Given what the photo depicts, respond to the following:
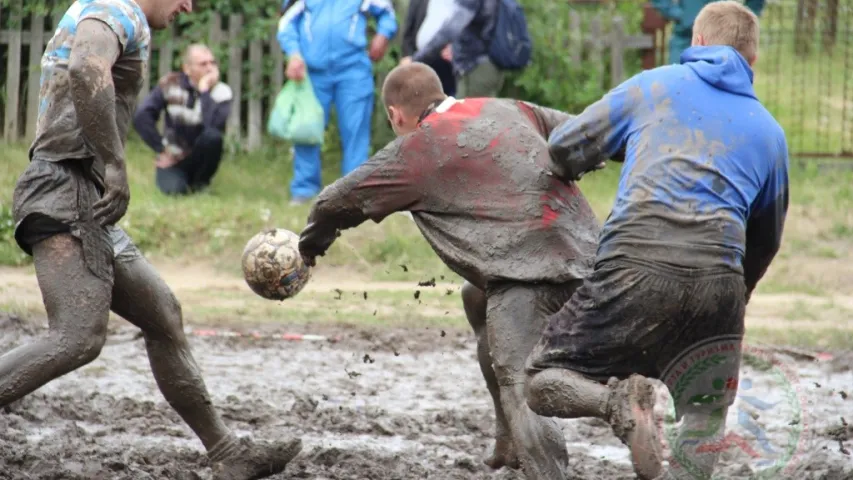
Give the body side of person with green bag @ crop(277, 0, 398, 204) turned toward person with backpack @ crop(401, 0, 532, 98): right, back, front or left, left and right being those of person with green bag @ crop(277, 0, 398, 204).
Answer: left

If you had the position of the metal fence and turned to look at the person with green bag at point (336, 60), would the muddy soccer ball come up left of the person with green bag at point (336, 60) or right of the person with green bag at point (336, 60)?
left

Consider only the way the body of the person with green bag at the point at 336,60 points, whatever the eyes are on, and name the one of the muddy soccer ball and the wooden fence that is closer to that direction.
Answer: the muddy soccer ball

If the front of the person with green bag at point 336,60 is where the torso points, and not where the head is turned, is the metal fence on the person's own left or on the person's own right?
on the person's own left

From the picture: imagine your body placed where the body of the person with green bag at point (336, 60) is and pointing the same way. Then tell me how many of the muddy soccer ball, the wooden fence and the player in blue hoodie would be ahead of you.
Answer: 2

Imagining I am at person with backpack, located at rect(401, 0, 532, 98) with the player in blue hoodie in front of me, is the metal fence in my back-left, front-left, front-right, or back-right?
back-left

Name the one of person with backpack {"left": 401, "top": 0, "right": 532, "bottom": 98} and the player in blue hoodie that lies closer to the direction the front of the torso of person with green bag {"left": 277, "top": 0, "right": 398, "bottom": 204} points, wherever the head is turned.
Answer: the player in blue hoodie

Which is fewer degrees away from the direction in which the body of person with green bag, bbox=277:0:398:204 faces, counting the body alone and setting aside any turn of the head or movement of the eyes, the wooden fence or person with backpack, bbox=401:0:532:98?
the person with backpack

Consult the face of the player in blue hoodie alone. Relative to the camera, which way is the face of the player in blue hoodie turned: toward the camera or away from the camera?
away from the camera

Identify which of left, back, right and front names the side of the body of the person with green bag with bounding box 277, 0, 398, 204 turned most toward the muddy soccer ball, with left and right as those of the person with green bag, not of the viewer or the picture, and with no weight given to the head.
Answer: front

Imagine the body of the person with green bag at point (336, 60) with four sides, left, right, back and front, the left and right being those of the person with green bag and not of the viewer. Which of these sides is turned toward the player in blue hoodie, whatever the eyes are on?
front

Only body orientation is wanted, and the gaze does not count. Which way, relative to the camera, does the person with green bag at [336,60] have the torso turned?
toward the camera

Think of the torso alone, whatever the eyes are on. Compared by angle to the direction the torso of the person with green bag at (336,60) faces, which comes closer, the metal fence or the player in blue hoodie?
the player in blue hoodie
